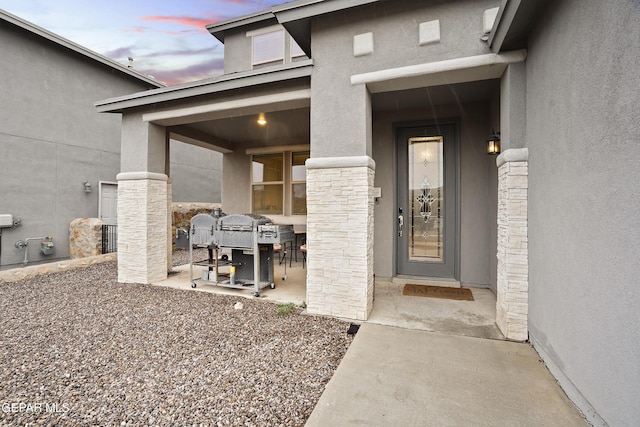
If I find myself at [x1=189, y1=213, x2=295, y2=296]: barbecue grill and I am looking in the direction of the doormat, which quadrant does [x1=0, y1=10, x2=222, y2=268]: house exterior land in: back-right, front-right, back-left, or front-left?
back-left

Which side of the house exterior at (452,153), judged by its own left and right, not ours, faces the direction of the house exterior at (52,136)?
right

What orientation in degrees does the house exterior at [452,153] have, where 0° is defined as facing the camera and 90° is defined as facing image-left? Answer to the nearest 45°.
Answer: approximately 0°
